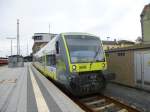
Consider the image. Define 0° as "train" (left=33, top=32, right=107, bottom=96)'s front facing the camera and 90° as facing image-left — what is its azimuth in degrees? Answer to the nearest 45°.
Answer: approximately 315°

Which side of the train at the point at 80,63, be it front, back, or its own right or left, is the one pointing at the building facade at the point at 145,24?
left
